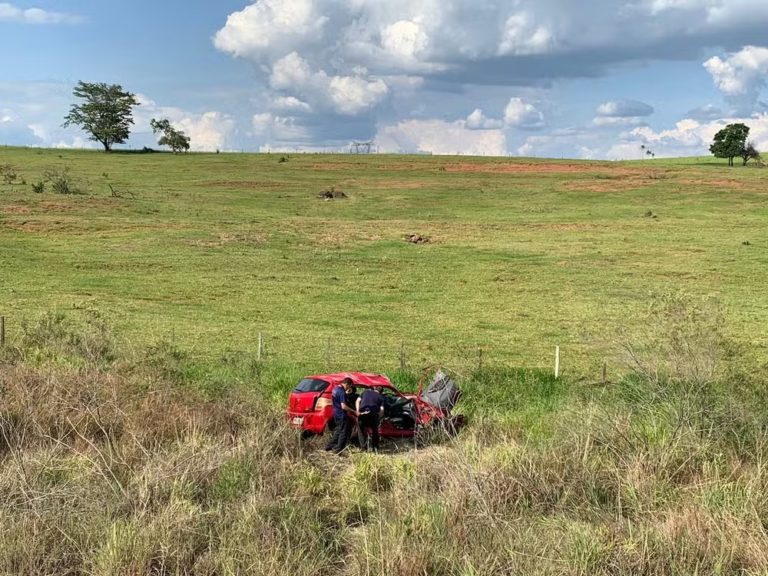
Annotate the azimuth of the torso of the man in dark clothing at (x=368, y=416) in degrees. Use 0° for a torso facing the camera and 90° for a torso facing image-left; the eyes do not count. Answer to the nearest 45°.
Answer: approximately 180°

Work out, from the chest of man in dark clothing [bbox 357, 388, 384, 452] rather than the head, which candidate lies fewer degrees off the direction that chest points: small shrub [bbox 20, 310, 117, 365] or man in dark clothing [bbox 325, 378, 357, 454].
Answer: the small shrub

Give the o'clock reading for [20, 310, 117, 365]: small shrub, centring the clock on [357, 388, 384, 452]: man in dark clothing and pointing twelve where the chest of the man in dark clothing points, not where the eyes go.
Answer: The small shrub is roughly at 10 o'clock from the man in dark clothing.

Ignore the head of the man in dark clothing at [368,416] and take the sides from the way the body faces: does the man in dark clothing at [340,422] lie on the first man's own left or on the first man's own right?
on the first man's own left
